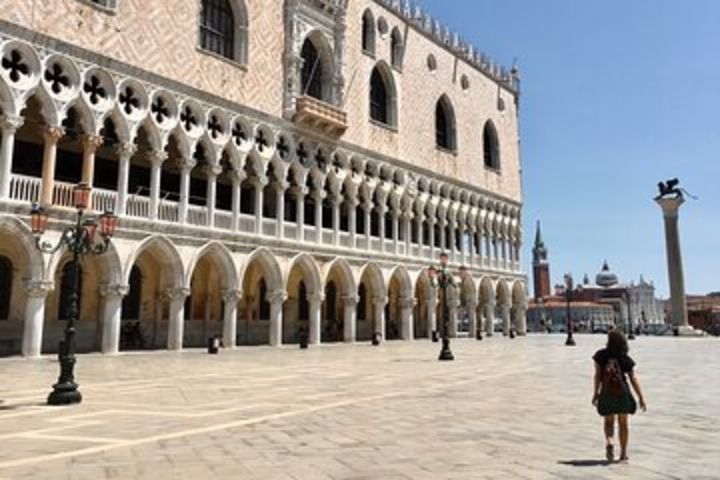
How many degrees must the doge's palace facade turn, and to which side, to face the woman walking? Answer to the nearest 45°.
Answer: approximately 45° to its right

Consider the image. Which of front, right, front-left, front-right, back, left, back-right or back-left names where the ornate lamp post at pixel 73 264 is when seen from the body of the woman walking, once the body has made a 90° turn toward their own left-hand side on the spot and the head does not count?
front

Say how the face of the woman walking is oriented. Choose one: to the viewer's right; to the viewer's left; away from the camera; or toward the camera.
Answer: away from the camera

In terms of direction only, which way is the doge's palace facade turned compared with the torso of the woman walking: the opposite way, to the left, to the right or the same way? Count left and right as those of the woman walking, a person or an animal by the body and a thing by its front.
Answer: to the right

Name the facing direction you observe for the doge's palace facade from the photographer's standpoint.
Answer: facing the viewer and to the right of the viewer

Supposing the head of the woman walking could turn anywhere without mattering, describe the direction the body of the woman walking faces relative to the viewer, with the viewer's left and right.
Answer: facing away from the viewer

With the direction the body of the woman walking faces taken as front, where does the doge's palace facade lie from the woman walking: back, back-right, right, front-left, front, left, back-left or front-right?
front-left

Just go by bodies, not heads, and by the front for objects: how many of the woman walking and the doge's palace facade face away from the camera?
1

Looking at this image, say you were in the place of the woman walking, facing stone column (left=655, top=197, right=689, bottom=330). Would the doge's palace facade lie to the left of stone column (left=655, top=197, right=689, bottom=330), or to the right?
left

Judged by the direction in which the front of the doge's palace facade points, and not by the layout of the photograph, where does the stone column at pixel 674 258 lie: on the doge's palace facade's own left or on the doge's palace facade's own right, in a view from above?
on the doge's palace facade's own left

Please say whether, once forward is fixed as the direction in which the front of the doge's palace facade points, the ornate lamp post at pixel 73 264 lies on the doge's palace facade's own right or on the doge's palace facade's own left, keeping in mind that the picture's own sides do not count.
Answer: on the doge's palace facade's own right

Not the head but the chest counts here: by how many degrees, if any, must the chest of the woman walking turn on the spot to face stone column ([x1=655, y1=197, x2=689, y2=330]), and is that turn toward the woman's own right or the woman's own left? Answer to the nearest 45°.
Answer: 0° — they already face it
